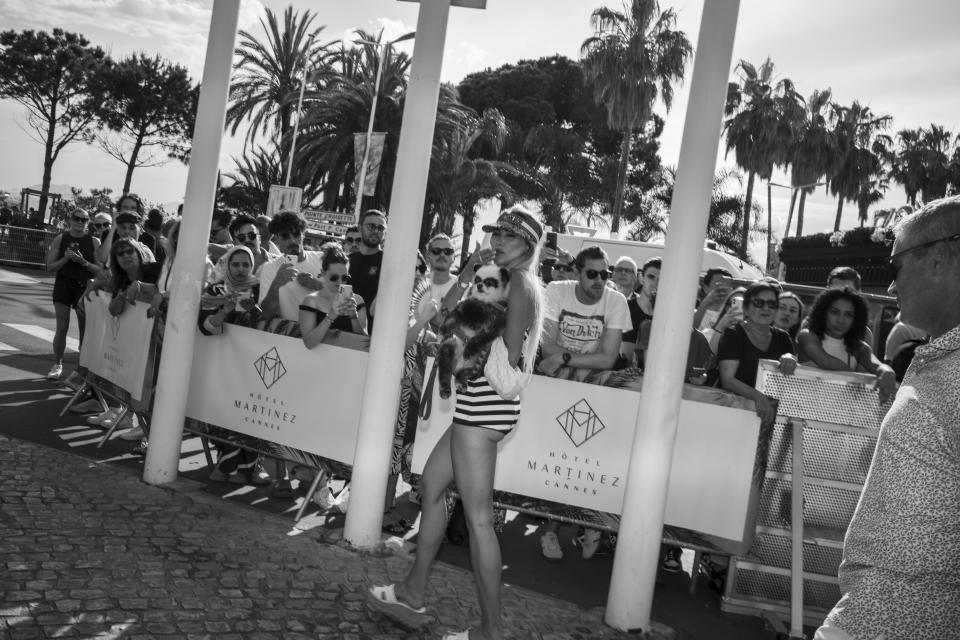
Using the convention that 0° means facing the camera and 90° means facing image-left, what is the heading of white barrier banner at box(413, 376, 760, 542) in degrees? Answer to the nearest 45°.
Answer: approximately 0°

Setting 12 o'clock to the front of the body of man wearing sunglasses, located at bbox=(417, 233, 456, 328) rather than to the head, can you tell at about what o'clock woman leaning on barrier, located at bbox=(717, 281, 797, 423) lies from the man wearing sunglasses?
The woman leaning on barrier is roughly at 10 o'clock from the man wearing sunglasses.

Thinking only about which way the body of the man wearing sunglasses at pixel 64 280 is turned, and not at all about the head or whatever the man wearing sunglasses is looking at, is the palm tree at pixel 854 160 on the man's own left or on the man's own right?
on the man's own left

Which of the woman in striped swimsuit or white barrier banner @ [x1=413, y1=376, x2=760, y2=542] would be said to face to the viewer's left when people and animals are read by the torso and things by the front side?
the woman in striped swimsuit

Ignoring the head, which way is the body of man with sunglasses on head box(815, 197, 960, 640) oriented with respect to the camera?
to the viewer's left

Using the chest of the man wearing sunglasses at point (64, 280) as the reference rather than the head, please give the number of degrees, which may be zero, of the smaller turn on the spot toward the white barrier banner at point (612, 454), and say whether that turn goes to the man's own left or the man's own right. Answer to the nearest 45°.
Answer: approximately 45° to the man's own left

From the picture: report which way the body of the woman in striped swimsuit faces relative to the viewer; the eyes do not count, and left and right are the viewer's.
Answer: facing to the left of the viewer

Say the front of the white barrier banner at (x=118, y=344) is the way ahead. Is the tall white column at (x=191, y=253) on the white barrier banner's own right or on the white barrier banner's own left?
on the white barrier banner's own left

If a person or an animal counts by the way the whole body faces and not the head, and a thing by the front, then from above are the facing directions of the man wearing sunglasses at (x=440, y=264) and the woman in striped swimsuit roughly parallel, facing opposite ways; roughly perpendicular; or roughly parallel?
roughly perpendicular
